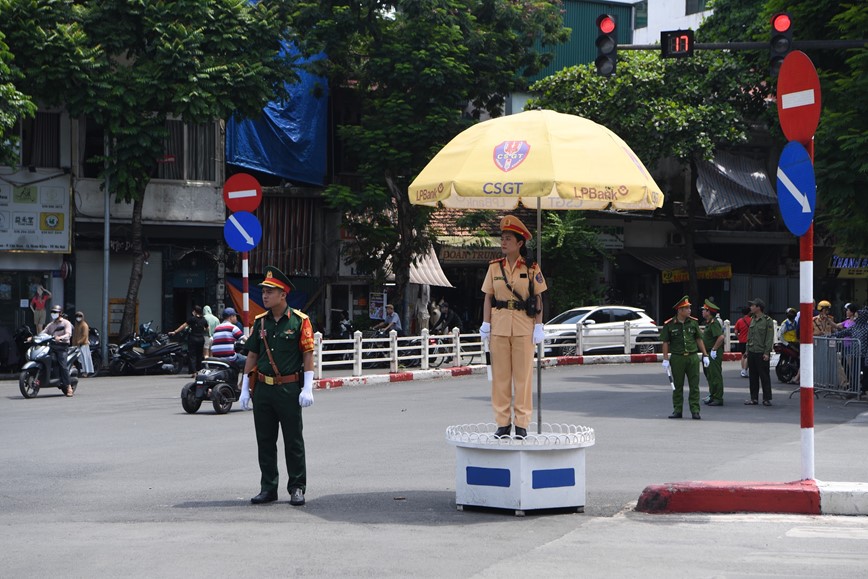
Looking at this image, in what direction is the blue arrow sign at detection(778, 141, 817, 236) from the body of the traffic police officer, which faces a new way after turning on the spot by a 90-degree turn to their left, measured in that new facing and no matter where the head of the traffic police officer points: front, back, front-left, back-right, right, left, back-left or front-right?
front

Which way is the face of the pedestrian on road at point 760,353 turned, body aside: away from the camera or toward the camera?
toward the camera

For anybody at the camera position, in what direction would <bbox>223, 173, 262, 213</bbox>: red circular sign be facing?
facing the viewer

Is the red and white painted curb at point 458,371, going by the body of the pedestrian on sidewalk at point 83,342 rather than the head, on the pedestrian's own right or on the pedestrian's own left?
on the pedestrian's own left

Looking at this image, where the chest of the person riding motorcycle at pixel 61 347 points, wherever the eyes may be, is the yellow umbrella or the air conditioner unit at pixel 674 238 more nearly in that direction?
the yellow umbrella

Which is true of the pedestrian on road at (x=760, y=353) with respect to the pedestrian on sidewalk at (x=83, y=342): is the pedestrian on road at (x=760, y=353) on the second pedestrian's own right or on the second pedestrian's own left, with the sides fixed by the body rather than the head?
on the second pedestrian's own left

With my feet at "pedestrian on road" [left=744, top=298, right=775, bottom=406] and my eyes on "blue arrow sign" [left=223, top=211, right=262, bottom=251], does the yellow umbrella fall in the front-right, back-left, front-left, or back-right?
front-left

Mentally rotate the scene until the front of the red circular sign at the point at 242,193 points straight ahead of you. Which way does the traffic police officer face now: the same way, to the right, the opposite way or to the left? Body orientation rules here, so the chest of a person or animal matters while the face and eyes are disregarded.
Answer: the same way

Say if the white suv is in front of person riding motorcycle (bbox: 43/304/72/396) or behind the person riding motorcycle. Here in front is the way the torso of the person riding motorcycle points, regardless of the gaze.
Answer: behind

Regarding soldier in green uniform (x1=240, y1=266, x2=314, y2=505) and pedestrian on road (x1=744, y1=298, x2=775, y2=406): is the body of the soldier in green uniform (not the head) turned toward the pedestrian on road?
no

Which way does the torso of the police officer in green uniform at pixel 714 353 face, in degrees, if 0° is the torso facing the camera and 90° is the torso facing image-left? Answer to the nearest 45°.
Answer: approximately 90°

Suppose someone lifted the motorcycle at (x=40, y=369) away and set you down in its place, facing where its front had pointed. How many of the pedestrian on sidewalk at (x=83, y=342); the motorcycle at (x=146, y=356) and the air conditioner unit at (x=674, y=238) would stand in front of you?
0

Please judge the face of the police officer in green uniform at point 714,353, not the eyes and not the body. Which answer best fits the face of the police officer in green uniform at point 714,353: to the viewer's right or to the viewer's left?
to the viewer's left

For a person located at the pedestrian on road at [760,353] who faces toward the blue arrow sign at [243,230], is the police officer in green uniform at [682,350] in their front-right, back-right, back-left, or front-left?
front-left

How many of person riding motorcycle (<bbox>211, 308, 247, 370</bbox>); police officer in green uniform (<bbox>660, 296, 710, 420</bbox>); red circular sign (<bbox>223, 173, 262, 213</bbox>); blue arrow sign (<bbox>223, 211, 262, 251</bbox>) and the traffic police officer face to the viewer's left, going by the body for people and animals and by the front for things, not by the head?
0

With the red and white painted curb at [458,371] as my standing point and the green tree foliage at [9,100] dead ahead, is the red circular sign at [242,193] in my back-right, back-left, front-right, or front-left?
front-left

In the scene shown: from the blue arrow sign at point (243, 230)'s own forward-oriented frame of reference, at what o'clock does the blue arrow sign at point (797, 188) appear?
the blue arrow sign at point (797, 188) is roughly at 11 o'clock from the blue arrow sign at point (243, 230).

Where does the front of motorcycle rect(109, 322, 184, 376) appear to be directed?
to the viewer's left

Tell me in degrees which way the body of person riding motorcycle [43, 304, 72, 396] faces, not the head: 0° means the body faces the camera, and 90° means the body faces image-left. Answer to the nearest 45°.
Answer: approximately 45°

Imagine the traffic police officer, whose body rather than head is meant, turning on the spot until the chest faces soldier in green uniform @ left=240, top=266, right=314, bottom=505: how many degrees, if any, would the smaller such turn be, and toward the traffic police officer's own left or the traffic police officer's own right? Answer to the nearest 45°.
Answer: approximately 90° to the traffic police officer's own right

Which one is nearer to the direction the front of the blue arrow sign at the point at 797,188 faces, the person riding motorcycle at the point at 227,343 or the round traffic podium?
the round traffic podium
